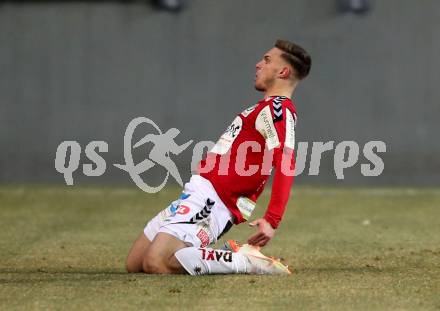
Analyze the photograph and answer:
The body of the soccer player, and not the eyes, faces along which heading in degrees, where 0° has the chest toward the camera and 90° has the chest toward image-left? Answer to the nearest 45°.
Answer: approximately 90°

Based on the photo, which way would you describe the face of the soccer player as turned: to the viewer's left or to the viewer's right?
to the viewer's left
